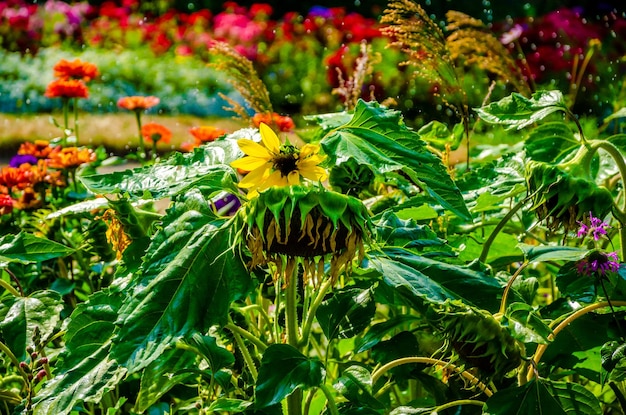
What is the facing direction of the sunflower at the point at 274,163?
toward the camera

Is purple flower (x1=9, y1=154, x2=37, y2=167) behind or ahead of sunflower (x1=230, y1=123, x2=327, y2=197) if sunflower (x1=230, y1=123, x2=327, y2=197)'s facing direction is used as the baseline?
behind

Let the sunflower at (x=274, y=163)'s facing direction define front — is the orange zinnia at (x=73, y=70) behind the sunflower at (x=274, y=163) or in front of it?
behind

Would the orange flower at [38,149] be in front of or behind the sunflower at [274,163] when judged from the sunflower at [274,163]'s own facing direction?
behind
